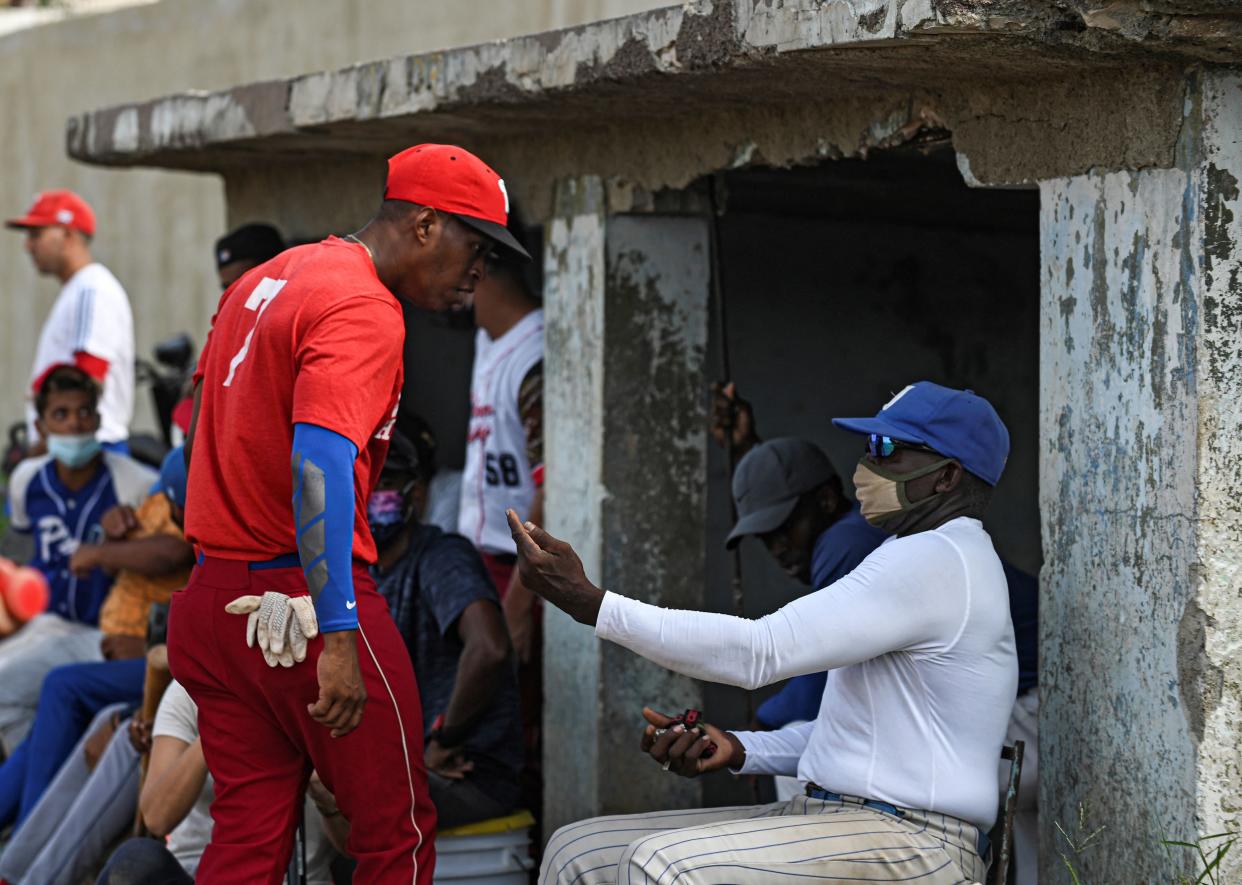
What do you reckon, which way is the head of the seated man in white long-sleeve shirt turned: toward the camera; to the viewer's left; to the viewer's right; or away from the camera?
to the viewer's left

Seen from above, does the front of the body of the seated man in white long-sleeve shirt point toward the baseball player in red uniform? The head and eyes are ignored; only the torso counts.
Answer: yes

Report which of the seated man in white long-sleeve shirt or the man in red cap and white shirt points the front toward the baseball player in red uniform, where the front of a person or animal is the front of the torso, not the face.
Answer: the seated man in white long-sleeve shirt

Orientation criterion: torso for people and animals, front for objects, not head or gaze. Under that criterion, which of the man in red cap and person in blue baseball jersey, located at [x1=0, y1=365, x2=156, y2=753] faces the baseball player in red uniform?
the young boy with face mask

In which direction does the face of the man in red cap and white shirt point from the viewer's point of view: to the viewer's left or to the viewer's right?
to the viewer's left

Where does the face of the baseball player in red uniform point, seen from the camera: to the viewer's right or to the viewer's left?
to the viewer's right

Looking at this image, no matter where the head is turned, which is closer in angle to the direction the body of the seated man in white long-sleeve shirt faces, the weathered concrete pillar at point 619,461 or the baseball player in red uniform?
the baseball player in red uniform

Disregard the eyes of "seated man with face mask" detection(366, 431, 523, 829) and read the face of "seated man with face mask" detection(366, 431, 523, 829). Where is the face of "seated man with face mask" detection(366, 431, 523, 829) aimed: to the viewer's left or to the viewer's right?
to the viewer's left

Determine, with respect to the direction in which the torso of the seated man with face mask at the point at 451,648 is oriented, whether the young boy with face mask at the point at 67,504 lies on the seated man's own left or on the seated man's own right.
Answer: on the seated man's own right

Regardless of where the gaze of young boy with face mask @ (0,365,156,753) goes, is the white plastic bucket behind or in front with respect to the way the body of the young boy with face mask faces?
in front

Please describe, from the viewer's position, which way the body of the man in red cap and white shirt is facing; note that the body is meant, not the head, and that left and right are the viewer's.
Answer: facing to the left of the viewer

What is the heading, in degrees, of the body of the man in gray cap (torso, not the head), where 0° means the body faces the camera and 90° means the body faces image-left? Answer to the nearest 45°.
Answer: approximately 90°

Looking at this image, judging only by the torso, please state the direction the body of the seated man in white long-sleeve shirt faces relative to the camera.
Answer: to the viewer's left

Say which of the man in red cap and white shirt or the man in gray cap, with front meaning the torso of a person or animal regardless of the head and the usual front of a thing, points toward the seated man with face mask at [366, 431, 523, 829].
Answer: the man in gray cap
